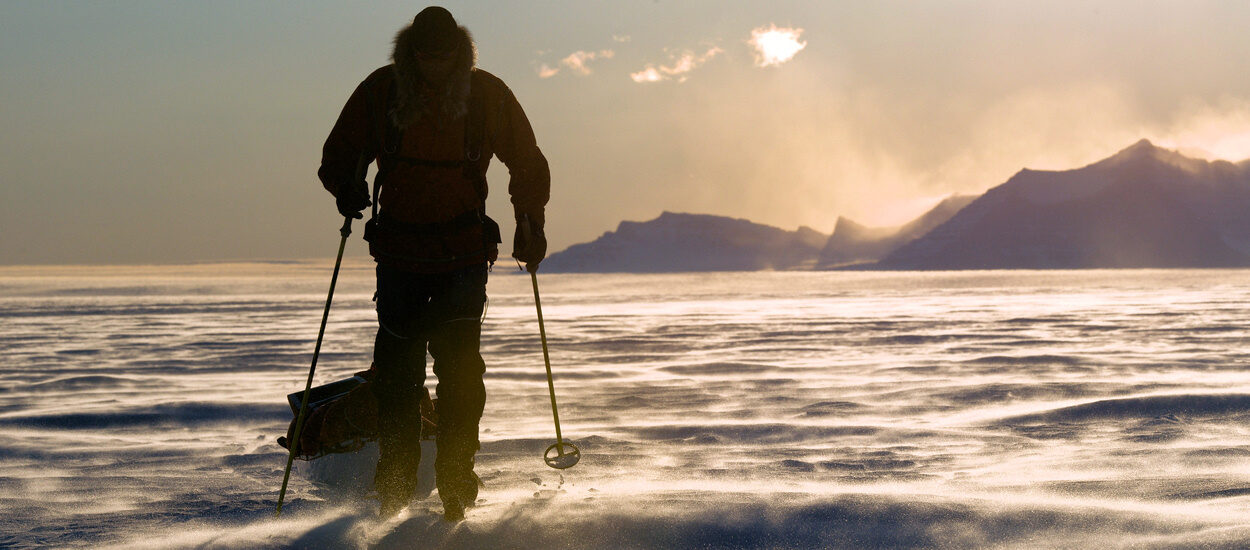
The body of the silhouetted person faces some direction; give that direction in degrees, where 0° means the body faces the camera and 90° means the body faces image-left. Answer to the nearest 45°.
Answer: approximately 0°
